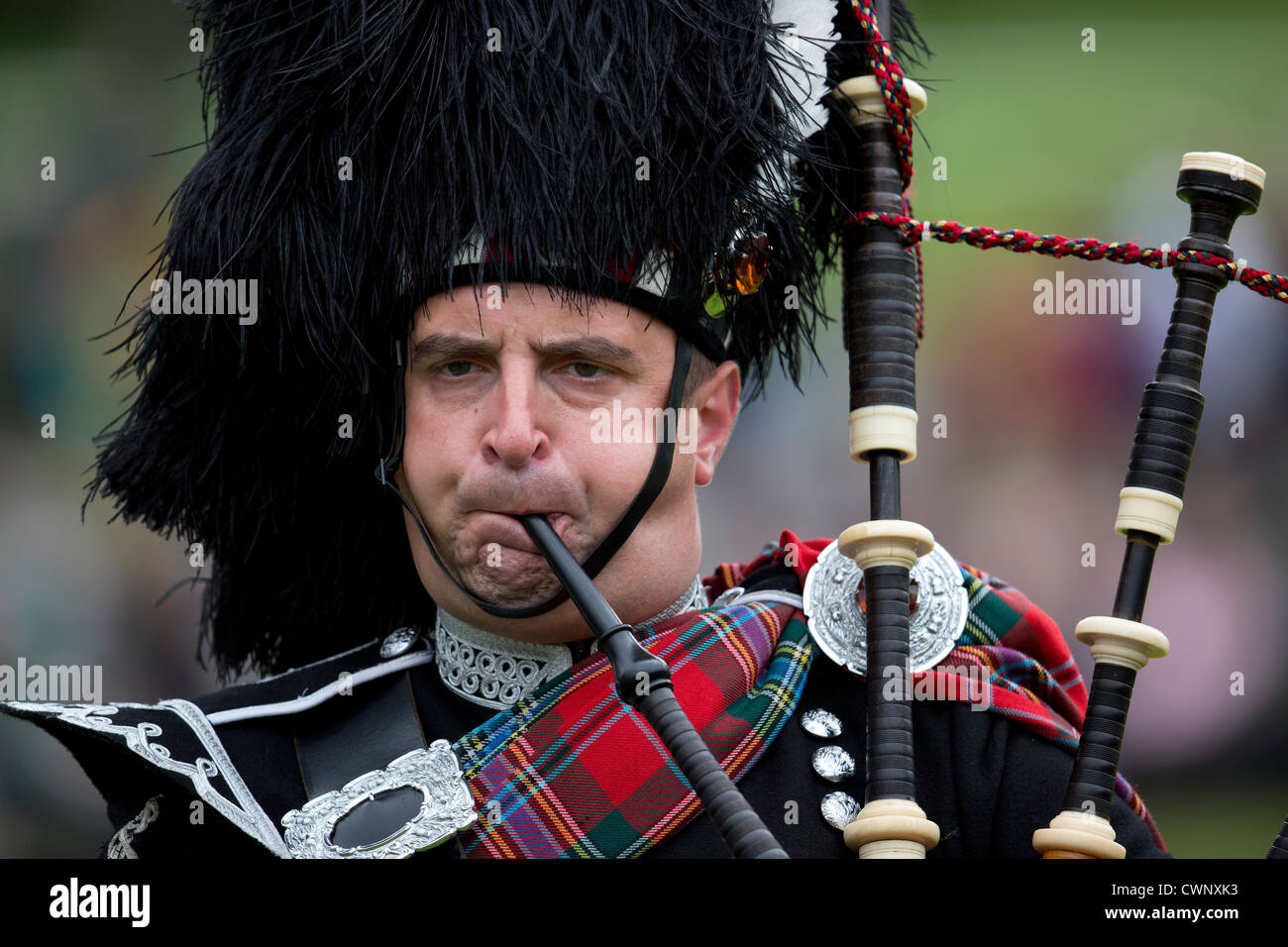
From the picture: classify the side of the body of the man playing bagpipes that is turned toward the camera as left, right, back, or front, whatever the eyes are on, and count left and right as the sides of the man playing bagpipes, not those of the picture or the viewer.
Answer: front
